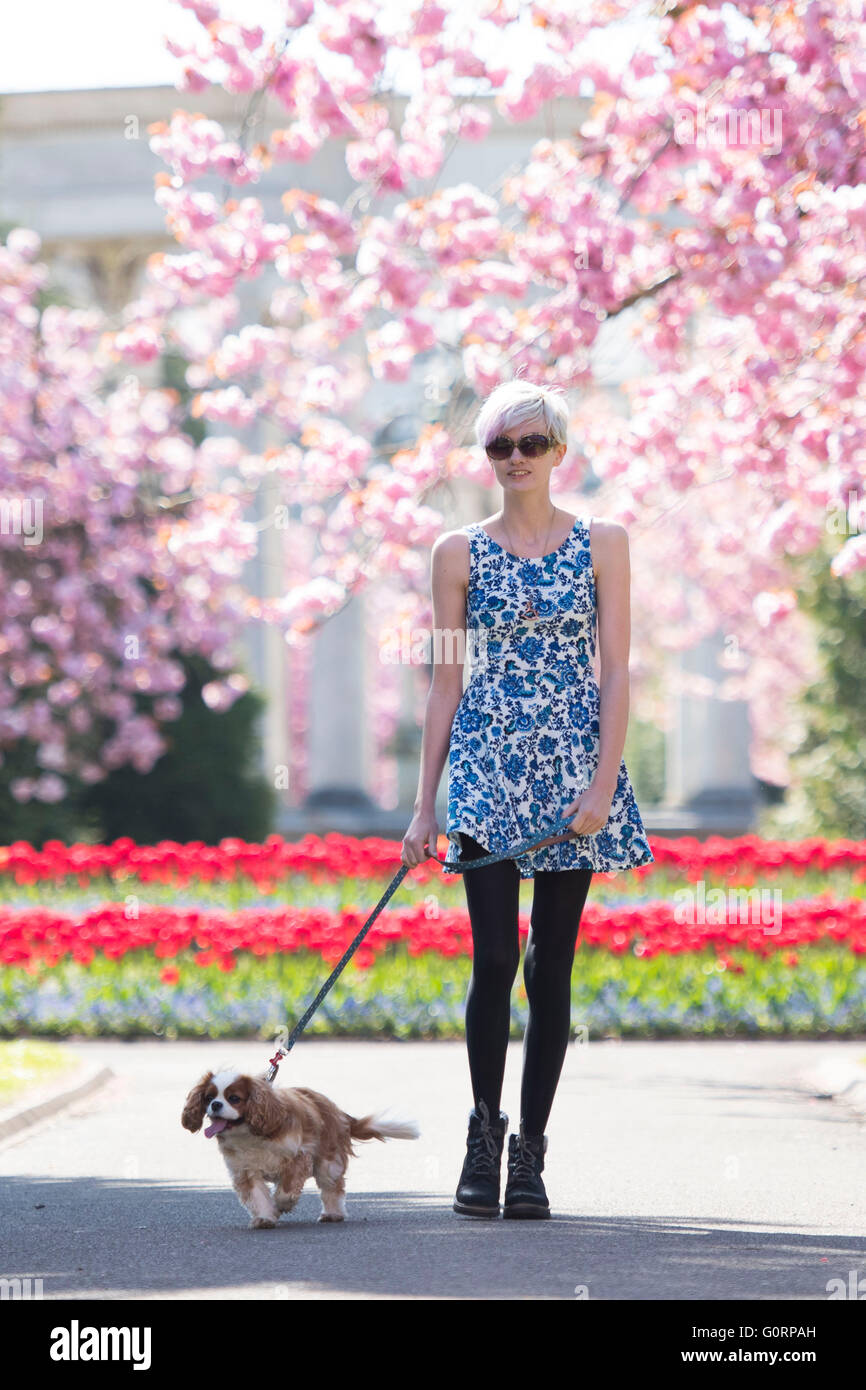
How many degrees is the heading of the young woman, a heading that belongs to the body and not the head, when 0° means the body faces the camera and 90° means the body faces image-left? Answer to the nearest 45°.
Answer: approximately 0°

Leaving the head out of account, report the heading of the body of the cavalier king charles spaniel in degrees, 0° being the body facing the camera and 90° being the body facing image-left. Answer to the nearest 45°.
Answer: approximately 45°

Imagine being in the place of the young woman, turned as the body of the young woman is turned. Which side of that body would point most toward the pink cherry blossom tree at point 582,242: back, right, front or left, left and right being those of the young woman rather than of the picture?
back

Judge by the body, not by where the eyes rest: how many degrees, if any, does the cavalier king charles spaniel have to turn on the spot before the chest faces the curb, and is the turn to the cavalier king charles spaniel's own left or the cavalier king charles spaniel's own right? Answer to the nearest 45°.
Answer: approximately 135° to the cavalier king charles spaniel's own right

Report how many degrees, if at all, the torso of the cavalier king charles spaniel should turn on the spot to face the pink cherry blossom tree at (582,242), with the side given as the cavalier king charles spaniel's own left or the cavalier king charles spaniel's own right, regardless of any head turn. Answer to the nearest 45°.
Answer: approximately 135° to the cavalier king charles spaniel's own right
